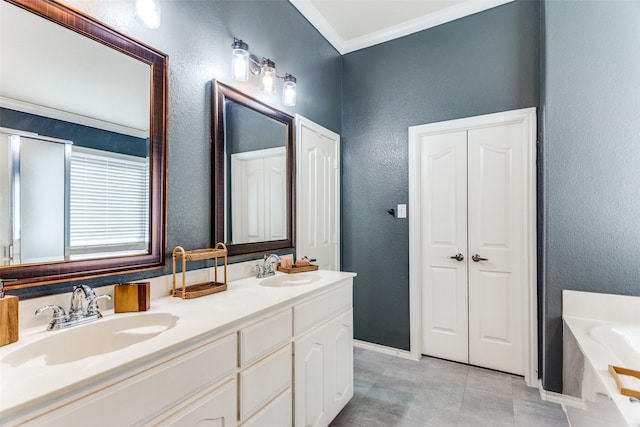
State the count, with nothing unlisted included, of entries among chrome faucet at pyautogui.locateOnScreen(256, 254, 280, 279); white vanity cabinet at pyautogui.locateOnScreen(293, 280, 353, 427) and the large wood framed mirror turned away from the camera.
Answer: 0

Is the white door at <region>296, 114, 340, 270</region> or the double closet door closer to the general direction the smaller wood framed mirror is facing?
the double closet door

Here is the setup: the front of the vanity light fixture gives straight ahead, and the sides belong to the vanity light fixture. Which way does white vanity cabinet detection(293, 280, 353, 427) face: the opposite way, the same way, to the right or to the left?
the same way

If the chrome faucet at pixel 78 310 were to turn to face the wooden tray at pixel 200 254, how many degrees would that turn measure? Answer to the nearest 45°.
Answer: approximately 45° to its left

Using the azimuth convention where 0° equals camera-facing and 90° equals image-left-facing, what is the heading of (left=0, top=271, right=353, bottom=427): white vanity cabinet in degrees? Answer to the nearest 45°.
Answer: approximately 315°

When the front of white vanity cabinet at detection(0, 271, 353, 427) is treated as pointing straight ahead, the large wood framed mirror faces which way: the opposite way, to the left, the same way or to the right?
the same way

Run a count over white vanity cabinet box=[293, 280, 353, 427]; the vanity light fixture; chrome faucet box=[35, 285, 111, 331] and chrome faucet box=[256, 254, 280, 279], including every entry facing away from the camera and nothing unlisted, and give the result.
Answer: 0

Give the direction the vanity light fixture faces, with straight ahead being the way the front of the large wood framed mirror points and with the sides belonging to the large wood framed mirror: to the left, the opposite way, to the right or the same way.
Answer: the same way

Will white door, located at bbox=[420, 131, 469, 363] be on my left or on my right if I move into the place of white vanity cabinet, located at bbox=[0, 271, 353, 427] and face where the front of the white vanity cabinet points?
on my left

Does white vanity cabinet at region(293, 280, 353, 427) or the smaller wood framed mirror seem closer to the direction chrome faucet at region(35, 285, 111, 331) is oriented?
the white vanity cabinet

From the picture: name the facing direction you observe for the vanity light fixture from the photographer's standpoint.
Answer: facing the viewer and to the right of the viewer

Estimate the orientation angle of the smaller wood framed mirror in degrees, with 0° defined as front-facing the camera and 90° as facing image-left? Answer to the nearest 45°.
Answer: approximately 315°

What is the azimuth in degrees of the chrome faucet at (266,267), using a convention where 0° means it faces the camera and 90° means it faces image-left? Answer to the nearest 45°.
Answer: approximately 315°

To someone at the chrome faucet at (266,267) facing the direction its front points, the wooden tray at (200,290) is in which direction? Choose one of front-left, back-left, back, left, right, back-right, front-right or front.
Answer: right

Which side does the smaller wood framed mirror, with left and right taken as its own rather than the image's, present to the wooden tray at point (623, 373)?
front

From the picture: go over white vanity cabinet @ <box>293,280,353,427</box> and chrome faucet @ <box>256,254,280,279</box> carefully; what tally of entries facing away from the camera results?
0
